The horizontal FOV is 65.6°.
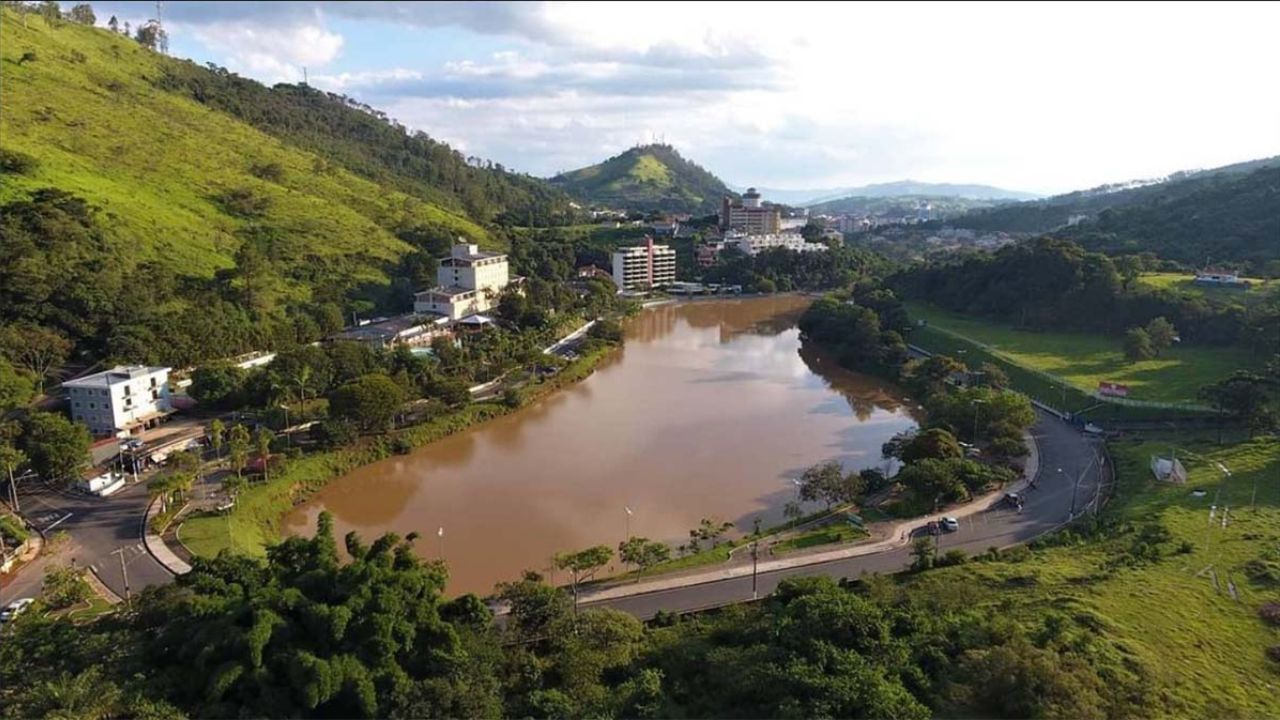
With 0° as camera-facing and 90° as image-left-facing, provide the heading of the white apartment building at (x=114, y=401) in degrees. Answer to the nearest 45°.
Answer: approximately 315°

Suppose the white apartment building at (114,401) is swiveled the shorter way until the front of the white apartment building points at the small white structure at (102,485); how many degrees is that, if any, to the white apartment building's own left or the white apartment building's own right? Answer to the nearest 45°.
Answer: approximately 45° to the white apartment building's own right

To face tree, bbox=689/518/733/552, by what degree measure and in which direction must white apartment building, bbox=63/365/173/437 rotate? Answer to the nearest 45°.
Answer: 0° — it already faces it

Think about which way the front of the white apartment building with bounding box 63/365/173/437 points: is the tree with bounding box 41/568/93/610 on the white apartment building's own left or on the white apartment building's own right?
on the white apartment building's own right

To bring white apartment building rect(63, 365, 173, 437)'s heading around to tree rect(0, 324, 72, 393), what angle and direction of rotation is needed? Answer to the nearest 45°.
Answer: approximately 180°

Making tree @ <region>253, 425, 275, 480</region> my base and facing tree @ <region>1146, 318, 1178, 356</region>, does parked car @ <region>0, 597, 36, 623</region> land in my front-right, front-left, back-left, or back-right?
back-right
